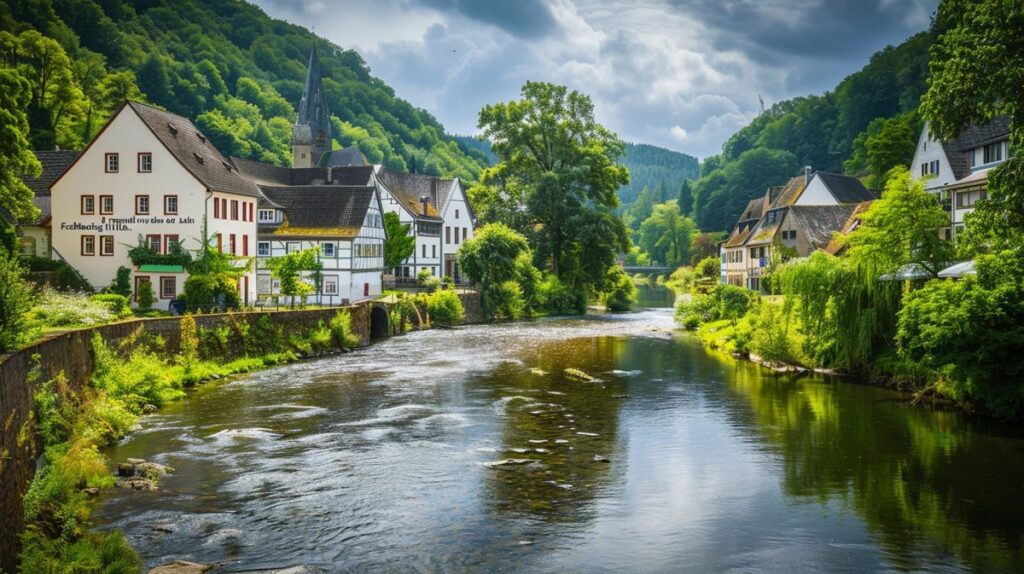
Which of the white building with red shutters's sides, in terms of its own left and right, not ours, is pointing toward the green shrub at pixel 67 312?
front

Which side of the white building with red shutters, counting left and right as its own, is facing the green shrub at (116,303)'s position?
front

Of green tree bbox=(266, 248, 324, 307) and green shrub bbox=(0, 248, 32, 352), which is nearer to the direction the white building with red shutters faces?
the green shrub

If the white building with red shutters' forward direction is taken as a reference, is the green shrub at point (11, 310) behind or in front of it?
in front

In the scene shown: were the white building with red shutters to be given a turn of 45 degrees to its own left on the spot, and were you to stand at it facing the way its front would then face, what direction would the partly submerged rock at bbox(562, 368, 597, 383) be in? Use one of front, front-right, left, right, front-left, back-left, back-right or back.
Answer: front

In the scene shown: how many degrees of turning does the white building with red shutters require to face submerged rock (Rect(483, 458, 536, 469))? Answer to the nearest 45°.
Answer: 0° — it already faces it

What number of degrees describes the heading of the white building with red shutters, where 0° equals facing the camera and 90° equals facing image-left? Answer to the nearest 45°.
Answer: approximately 0°

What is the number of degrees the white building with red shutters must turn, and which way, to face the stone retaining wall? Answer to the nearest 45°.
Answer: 0° — it already faces it
